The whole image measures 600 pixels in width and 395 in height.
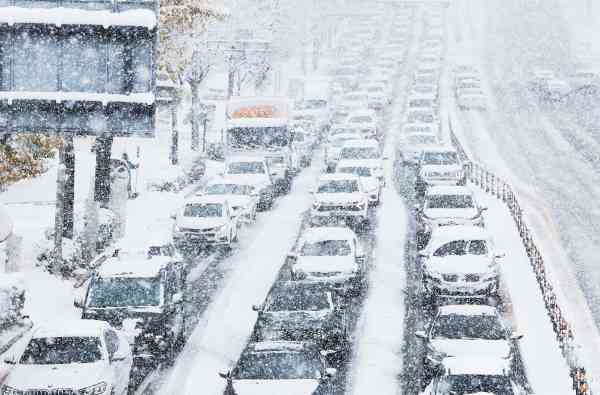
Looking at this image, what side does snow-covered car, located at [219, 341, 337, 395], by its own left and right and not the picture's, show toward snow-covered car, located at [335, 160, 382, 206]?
back

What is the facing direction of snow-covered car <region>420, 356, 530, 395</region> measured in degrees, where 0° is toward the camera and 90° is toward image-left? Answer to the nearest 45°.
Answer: approximately 0°

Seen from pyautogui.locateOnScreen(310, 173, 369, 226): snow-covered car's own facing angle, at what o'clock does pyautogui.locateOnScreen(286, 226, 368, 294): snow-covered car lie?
pyautogui.locateOnScreen(286, 226, 368, 294): snow-covered car is roughly at 12 o'clock from pyautogui.locateOnScreen(310, 173, 369, 226): snow-covered car.

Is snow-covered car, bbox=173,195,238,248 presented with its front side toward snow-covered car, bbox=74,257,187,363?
yes

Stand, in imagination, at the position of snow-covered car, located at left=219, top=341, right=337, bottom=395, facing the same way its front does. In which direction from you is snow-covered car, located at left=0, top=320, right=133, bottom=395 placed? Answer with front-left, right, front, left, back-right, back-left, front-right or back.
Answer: right

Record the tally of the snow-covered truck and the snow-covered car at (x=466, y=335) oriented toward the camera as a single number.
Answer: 2

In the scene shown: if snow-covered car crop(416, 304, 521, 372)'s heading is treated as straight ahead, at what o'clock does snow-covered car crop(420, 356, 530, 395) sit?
snow-covered car crop(420, 356, 530, 395) is roughly at 12 o'clock from snow-covered car crop(416, 304, 521, 372).

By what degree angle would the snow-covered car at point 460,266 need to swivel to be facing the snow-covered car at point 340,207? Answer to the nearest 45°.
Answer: approximately 135° to its right

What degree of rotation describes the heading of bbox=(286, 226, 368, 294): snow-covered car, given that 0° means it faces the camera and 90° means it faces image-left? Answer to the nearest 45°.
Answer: approximately 0°

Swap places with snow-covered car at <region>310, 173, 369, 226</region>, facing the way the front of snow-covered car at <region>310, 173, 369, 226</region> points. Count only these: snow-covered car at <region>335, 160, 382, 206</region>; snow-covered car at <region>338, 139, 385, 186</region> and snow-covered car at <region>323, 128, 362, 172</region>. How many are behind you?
3

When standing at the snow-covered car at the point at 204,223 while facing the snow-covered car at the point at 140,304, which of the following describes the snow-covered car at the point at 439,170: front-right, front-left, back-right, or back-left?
back-left

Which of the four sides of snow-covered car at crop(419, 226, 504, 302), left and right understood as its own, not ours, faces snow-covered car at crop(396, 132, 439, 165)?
back
